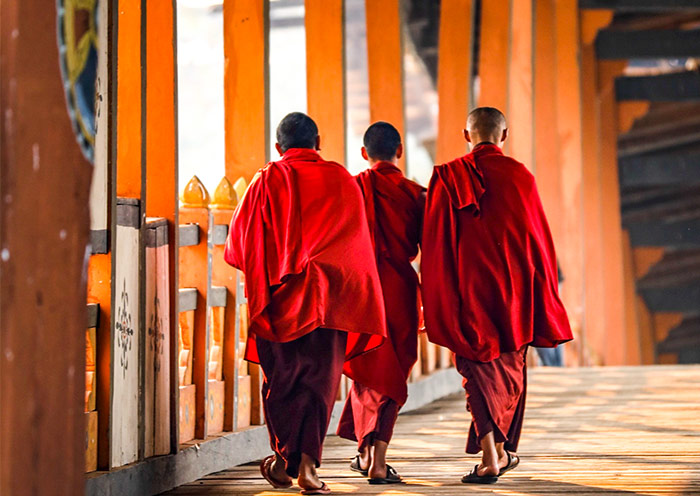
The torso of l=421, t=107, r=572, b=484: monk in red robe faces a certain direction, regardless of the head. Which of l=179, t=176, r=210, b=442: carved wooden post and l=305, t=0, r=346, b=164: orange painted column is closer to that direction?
the orange painted column

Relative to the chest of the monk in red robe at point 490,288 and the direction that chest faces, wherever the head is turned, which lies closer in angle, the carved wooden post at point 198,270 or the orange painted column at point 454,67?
the orange painted column

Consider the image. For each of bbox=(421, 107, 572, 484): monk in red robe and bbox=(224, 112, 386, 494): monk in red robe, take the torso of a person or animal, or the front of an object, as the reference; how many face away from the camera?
2

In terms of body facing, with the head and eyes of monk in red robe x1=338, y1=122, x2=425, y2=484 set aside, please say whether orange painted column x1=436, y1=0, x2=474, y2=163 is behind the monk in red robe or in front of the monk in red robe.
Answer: in front

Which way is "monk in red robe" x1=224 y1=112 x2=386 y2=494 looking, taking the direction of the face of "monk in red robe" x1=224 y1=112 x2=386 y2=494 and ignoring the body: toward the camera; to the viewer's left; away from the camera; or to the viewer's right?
away from the camera

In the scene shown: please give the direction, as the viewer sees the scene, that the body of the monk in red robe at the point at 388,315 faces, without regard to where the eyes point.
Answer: away from the camera

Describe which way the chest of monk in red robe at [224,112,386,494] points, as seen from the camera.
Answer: away from the camera

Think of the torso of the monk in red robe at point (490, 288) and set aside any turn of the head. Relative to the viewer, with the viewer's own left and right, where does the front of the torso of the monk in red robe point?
facing away from the viewer

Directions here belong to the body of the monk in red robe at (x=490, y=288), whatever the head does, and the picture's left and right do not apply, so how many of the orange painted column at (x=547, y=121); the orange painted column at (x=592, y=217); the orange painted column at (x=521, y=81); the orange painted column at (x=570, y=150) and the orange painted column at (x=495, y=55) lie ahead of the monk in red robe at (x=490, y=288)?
5

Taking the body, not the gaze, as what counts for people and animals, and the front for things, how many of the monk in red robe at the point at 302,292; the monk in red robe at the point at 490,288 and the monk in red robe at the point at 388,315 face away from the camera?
3

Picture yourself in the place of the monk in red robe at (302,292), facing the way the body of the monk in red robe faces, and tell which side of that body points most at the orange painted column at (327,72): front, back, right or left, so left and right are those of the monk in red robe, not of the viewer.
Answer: front

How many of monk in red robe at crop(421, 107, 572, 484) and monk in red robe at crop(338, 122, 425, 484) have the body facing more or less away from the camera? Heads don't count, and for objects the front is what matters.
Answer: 2

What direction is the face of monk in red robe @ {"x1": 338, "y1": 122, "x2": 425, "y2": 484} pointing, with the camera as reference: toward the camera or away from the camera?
away from the camera
